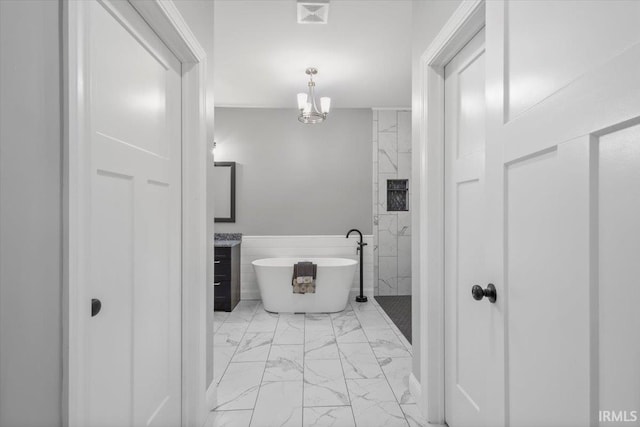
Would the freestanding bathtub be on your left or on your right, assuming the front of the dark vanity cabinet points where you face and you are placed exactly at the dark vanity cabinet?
on your left

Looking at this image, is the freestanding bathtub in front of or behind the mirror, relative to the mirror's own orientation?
in front

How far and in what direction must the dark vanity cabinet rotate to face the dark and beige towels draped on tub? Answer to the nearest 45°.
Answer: approximately 45° to its left

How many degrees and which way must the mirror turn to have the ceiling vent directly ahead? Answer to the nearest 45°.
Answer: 0° — it already faces it
